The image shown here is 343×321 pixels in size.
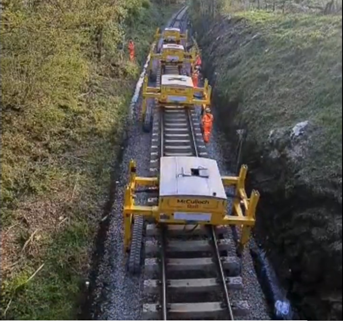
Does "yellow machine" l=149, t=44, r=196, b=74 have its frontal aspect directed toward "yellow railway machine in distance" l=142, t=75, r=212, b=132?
yes

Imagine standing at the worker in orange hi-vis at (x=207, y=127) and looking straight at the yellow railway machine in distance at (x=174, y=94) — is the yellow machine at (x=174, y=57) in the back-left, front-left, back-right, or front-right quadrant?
front-right

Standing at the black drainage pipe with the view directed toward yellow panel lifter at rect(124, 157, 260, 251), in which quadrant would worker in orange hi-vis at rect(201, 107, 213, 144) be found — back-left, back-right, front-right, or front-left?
front-right

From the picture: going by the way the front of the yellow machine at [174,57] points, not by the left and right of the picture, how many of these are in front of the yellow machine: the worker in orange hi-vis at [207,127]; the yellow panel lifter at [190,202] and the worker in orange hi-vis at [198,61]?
2

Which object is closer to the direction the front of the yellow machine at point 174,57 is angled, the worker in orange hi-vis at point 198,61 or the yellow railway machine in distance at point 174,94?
the yellow railway machine in distance

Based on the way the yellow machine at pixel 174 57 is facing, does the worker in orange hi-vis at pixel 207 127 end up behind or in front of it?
in front

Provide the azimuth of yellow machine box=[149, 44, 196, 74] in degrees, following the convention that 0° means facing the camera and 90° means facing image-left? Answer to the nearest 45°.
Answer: approximately 0°
